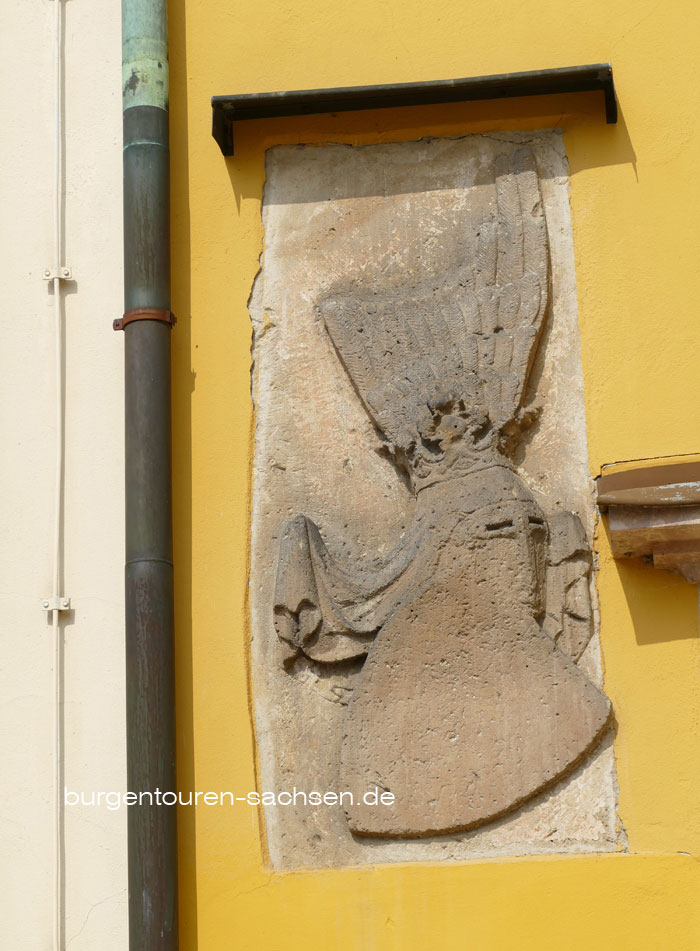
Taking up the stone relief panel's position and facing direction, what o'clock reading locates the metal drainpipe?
The metal drainpipe is roughly at 3 o'clock from the stone relief panel.

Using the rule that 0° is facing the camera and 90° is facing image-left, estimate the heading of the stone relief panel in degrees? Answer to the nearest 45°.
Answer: approximately 0°
